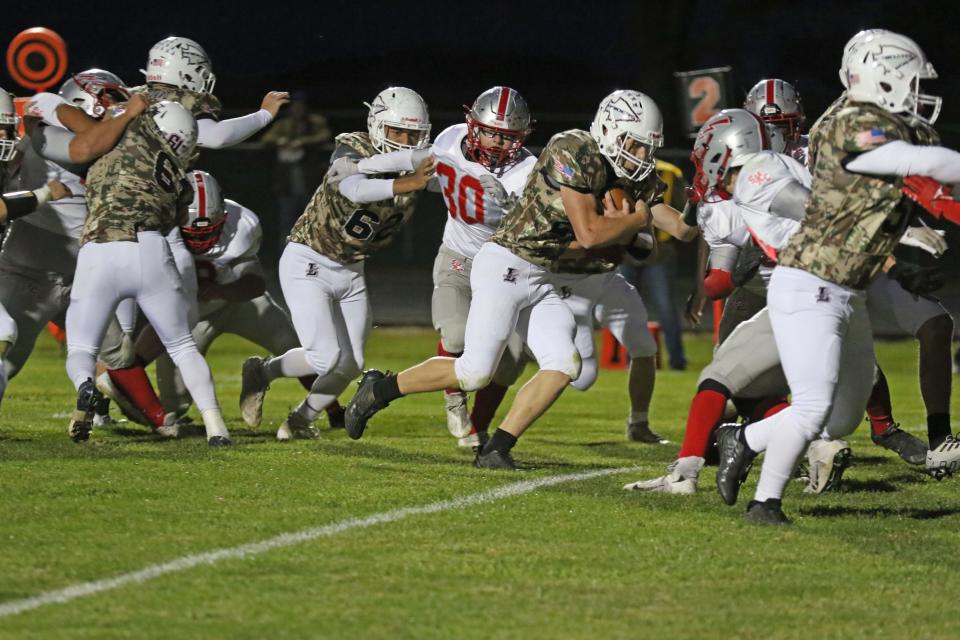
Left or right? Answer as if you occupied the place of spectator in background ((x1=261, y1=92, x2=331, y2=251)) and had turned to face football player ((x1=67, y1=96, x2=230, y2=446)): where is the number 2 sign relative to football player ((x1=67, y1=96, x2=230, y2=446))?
left

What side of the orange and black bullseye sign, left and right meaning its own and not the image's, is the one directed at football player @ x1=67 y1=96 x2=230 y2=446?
front

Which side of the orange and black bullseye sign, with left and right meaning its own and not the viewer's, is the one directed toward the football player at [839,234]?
front

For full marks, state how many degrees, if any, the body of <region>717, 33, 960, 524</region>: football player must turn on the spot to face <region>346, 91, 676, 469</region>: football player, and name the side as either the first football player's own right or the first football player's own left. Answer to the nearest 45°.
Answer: approximately 135° to the first football player's own left

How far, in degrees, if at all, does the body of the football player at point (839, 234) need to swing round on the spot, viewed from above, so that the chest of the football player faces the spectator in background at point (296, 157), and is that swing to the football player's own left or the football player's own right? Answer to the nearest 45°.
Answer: approximately 135° to the football player's own left

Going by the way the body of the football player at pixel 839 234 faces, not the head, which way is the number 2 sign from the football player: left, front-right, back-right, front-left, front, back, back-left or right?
left

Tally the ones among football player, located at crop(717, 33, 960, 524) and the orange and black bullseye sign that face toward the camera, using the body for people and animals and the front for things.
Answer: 1

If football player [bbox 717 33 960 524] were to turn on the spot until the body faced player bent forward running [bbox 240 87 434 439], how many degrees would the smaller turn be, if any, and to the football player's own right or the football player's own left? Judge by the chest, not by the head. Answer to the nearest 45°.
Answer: approximately 135° to the football player's own left

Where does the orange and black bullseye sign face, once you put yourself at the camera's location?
facing the viewer

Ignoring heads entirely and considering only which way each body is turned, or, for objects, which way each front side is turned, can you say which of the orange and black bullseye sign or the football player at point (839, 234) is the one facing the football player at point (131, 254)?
the orange and black bullseye sign

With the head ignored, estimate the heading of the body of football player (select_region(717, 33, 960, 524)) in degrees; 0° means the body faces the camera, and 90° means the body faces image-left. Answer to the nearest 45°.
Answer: approximately 270°

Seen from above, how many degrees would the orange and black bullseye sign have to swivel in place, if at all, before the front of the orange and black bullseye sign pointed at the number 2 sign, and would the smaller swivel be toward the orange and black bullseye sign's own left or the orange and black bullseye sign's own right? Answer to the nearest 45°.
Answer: approximately 90° to the orange and black bullseye sign's own left

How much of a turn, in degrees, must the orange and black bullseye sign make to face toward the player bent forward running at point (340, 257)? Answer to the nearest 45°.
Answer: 0° — it already faces them

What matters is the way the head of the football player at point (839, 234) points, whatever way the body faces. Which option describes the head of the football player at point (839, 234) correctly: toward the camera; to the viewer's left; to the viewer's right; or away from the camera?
to the viewer's right
